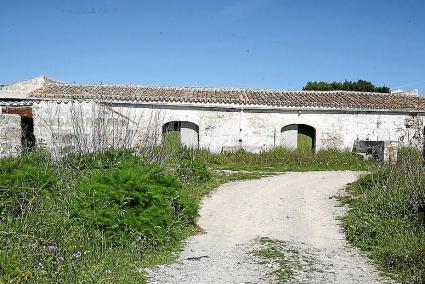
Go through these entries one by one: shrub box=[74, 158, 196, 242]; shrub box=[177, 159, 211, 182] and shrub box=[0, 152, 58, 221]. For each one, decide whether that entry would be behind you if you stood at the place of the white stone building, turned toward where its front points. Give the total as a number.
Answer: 0

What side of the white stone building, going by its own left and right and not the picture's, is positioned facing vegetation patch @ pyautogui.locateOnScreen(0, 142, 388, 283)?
front

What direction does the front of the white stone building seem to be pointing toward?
toward the camera

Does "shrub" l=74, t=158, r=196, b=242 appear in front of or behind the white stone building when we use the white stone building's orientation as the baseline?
in front

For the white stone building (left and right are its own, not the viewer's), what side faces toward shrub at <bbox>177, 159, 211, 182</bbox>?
front
